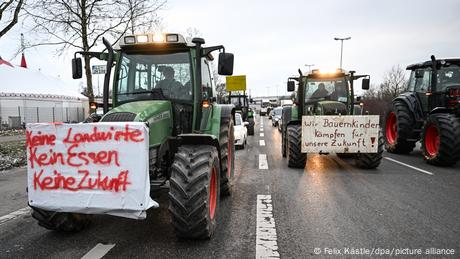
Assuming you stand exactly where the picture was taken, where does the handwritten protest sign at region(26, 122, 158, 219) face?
facing the viewer

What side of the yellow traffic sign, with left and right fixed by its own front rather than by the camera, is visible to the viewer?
front

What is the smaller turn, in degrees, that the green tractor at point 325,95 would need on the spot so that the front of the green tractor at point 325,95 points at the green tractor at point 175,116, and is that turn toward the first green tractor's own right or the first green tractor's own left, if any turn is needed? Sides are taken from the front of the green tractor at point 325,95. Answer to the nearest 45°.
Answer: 0° — it already faces it

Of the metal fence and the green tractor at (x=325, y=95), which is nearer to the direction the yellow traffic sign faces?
the green tractor

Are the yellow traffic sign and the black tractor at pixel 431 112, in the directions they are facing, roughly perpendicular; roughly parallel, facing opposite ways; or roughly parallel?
roughly parallel

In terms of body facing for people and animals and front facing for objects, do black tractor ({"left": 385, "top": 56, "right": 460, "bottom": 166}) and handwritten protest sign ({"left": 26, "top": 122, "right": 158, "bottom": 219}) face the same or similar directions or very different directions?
same or similar directions

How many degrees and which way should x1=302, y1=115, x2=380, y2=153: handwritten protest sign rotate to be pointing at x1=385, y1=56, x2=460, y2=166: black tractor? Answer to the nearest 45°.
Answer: approximately 135° to its left

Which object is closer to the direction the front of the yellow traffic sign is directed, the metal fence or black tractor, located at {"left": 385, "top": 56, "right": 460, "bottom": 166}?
the black tractor

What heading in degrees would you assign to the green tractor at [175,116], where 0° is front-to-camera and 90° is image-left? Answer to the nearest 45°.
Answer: approximately 45°

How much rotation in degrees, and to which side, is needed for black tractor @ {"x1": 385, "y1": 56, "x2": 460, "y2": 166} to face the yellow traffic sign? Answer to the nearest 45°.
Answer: approximately 180°

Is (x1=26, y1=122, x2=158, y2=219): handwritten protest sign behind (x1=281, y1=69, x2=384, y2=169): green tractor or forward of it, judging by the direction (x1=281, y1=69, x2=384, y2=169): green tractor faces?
forward

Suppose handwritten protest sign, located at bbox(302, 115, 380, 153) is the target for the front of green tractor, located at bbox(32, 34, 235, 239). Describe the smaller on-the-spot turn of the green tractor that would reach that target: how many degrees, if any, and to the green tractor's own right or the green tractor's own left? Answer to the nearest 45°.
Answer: approximately 180°
